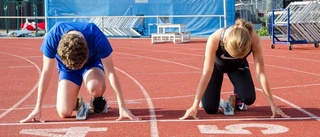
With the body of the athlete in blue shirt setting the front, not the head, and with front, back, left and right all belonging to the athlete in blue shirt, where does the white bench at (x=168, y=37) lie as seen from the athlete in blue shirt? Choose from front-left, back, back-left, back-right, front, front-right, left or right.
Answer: back

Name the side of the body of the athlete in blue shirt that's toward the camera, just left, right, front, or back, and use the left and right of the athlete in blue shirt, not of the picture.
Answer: front

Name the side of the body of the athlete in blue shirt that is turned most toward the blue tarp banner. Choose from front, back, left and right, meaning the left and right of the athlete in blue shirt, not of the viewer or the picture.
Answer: back
